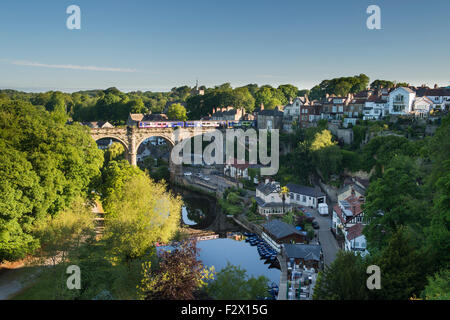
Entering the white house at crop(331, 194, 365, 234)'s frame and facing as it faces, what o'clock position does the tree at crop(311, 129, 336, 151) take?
The tree is roughly at 4 o'clock from the white house.

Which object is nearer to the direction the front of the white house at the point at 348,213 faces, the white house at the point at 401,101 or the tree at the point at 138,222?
the tree

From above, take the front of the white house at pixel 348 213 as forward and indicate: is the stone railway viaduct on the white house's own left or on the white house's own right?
on the white house's own right

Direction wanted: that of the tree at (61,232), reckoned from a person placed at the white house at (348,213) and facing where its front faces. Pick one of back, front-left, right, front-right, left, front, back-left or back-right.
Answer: front

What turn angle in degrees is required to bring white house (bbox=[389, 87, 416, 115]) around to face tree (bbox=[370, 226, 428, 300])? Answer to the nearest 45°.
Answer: approximately 45° to its left

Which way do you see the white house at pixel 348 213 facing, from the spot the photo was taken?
facing the viewer and to the left of the viewer

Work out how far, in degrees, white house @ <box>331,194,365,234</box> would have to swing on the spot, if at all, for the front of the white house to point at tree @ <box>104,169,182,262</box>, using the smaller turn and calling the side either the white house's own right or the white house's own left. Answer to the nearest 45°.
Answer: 0° — it already faces it

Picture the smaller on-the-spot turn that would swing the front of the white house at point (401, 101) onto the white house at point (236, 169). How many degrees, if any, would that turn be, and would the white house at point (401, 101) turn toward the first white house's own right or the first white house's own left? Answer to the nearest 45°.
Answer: approximately 45° to the first white house's own right

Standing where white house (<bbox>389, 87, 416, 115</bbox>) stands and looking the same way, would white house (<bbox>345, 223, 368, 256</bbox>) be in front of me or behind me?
in front

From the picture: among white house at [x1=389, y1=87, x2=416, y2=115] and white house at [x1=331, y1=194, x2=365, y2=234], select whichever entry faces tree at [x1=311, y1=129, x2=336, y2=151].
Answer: white house at [x1=389, y1=87, x2=416, y2=115]

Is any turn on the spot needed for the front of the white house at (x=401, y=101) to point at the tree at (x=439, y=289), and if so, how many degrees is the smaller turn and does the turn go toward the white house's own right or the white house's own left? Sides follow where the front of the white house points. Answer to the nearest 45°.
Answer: approximately 45° to the white house's own left

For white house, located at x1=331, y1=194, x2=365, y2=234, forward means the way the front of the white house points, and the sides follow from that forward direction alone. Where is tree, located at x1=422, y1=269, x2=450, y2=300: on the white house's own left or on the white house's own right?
on the white house's own left

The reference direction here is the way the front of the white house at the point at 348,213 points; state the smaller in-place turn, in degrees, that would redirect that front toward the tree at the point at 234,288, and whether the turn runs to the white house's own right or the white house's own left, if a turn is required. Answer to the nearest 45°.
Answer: approximately 45° to the white house's own left
